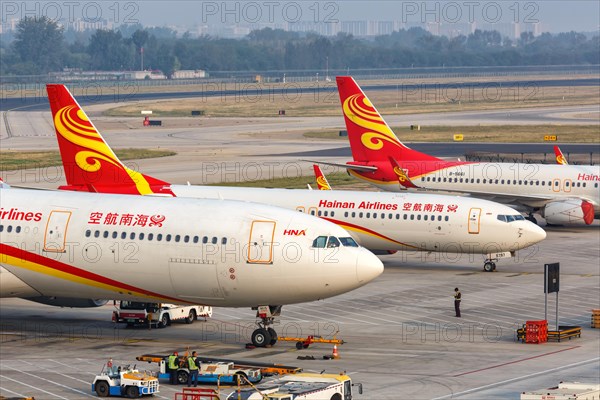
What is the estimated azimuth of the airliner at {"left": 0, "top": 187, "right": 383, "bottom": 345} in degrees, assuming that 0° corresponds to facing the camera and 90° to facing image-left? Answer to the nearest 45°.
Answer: approximately 270°

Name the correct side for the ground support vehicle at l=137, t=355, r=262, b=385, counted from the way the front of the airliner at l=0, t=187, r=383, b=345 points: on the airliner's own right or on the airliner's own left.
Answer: on the airliner's own right

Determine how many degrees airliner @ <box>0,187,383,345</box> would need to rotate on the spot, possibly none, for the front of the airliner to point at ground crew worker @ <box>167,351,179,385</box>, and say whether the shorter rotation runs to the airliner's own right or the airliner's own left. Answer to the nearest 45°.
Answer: approximately 135° to the airliner's own right

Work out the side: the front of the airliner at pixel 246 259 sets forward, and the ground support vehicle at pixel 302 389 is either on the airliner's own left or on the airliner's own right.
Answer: on the airliner's own right
